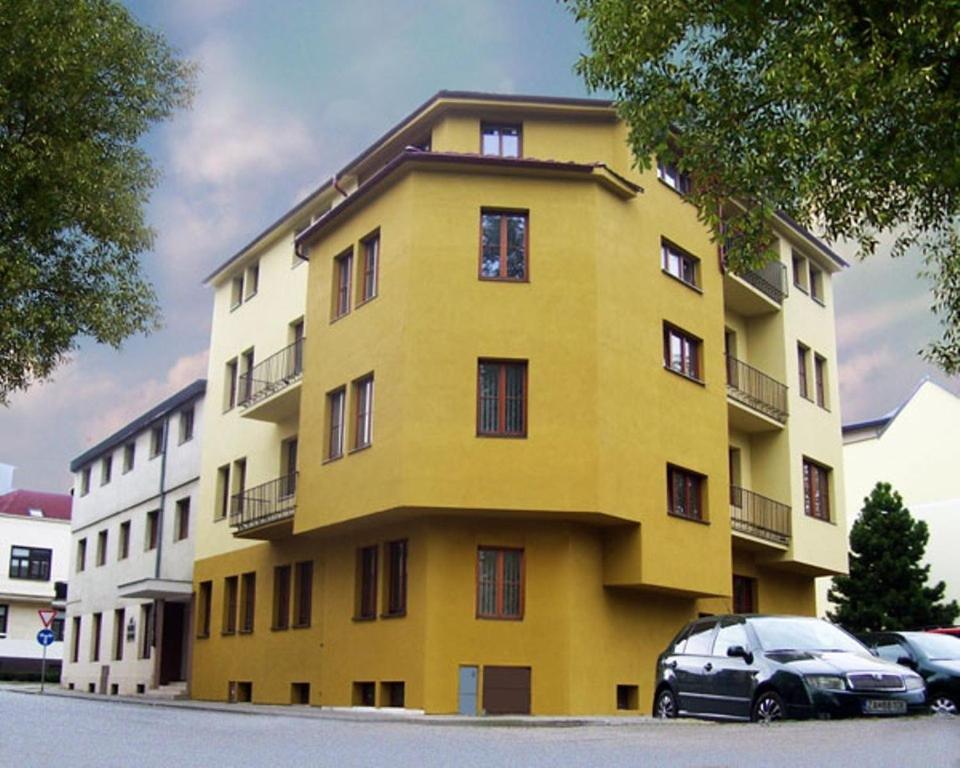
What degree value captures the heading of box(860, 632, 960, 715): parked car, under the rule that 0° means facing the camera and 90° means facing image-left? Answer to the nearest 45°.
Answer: approximately 315°

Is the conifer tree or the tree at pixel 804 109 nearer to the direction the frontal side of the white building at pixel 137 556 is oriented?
the tree

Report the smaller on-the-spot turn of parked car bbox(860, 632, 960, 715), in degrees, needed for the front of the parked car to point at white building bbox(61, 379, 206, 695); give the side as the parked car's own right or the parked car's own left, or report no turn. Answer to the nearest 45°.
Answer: approximately 180°

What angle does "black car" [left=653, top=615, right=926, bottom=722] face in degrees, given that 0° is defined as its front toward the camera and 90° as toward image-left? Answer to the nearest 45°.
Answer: approximately 315°

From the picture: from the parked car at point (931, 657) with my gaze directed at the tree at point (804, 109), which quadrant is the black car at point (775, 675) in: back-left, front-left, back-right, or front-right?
front-right

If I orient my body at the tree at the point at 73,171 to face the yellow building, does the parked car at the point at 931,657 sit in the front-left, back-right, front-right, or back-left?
front-right

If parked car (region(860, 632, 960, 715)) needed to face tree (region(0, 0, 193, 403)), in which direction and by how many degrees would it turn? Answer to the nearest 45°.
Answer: approximately 135° to its right

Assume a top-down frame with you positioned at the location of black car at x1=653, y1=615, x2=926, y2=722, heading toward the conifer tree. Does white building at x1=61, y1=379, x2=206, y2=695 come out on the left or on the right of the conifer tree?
left
